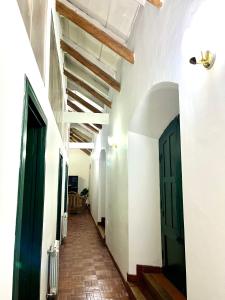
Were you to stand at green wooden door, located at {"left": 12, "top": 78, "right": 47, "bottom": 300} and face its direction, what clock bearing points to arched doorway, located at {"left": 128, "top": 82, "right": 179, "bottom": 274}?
The arched doorway is roughly at 11 o'clock from the green wooden door.

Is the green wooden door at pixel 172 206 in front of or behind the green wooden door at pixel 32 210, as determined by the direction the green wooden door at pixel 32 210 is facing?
in front

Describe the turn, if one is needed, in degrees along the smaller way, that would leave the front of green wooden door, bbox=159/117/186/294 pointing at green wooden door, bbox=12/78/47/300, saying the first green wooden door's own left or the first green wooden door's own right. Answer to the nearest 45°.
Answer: approximately 45° to the first green wooden door's own left

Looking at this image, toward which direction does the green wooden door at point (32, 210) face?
to the viewer's right

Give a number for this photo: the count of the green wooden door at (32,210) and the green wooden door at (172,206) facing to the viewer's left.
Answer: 1

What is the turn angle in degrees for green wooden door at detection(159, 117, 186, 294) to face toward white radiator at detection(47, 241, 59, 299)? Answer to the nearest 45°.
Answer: approximately 45° to its left

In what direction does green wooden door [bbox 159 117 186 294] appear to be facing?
to the viewer's left

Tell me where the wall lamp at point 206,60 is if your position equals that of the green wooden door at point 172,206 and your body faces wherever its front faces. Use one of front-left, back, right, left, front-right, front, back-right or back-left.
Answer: left

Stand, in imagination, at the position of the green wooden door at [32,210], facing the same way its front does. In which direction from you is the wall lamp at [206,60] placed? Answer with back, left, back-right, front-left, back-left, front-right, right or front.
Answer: front-right
